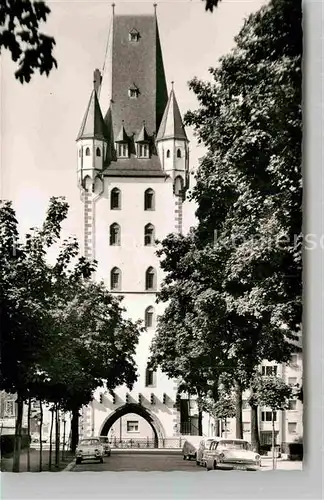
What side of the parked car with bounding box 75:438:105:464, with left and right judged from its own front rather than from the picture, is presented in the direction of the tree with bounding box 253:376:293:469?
left

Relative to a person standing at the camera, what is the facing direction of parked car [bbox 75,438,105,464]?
facing the viewer
